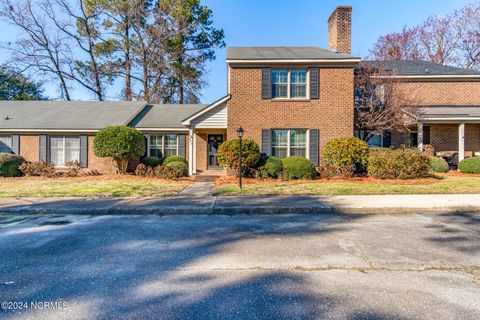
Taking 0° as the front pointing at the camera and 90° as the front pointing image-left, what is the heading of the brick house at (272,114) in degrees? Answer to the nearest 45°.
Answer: approximately 0°

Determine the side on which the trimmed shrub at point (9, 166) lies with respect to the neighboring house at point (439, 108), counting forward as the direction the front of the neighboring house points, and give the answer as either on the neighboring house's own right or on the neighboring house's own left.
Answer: on the neighboring house's own right

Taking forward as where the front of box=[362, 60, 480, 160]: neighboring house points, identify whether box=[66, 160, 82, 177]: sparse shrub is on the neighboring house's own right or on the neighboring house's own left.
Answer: on the neighboring house's own right

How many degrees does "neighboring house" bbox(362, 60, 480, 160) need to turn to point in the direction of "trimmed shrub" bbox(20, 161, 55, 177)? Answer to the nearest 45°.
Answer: approximately 45° to its right

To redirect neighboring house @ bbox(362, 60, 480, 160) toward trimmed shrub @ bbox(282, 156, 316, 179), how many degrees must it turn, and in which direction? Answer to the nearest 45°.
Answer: approximately 45° to its right

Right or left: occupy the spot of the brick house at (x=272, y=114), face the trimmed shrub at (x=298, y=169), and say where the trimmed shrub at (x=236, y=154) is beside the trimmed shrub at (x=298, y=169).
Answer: right

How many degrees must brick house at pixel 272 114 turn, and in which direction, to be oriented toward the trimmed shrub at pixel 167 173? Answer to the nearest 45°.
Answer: approximately 45° to its right

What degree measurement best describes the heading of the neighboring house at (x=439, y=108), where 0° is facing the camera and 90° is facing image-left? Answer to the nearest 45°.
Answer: approximately 0°
